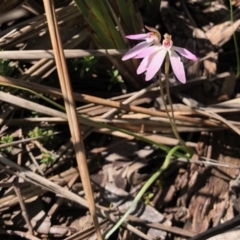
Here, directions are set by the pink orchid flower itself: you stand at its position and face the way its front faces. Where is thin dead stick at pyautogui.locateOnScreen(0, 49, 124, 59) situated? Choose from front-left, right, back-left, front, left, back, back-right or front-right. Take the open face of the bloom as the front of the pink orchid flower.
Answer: back-right

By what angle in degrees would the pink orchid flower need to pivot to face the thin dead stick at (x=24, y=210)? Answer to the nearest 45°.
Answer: approximately 90° to its right

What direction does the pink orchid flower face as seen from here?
toward the camera
